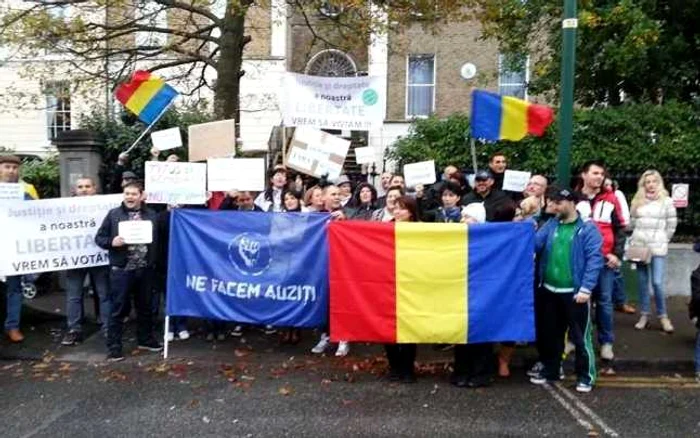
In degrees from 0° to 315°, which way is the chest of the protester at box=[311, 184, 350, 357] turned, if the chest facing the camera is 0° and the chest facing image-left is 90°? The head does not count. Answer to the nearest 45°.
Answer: approximately 0°

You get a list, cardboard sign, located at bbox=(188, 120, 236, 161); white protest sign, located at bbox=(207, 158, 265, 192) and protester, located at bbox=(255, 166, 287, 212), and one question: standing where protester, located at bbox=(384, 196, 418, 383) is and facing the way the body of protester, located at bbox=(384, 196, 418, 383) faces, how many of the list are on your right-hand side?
3

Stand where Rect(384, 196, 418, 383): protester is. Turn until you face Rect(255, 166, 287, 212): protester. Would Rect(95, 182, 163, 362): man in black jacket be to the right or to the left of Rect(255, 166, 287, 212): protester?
left

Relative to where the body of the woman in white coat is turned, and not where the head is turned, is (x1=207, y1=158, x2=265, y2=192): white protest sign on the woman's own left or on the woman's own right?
on the woman's own right

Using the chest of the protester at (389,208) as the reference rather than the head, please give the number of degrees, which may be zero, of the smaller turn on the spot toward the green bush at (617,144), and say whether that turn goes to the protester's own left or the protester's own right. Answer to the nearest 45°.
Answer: approximately 135° to the protester's own left

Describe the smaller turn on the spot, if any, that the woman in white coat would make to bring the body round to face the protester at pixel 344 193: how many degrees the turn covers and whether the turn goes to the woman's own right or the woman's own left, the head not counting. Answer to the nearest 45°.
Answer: approximately 45° to the woman's own right

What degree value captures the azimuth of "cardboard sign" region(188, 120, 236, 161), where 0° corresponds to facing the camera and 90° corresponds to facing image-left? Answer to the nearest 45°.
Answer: approximately 0°

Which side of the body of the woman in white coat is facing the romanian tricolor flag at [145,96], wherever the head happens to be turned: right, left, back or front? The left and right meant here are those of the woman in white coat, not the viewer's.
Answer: right

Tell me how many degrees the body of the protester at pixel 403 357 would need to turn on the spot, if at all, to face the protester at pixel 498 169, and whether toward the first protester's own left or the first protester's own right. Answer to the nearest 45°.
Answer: approximately 180°
